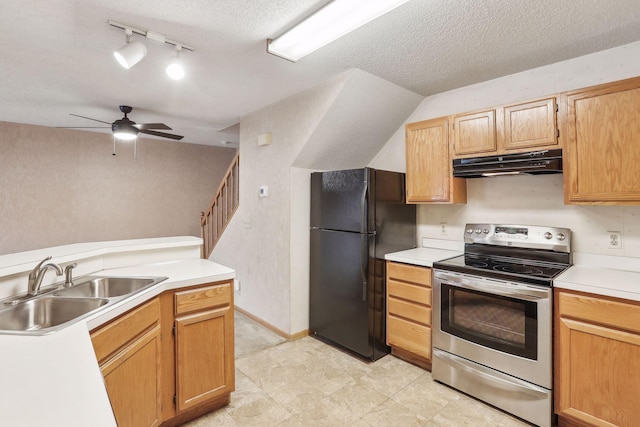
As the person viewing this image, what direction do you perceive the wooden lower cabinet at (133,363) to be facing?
facing the viewer and to the right of the viewer

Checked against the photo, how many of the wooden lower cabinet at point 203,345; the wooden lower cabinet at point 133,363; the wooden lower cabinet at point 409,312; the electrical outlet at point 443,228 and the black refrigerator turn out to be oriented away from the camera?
0

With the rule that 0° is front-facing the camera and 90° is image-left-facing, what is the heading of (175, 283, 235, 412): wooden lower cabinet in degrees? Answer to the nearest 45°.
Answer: approximately 315°

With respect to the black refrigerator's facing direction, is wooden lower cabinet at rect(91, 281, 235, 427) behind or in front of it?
in front

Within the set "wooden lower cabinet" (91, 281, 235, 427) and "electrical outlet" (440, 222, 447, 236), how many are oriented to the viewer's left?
0

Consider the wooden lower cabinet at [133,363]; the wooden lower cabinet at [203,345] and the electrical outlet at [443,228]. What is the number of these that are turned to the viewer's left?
0

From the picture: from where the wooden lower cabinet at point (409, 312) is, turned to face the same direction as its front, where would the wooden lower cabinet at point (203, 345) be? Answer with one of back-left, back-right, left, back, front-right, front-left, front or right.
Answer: front

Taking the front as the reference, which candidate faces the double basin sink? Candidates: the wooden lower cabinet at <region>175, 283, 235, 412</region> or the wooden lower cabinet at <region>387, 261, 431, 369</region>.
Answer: the wooden lower cabinet at <region>387, 261, 431, 369</region>

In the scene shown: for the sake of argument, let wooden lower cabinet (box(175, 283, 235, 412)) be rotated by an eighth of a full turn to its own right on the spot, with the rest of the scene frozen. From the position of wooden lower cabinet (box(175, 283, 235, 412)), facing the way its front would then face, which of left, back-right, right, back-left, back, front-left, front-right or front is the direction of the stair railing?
back

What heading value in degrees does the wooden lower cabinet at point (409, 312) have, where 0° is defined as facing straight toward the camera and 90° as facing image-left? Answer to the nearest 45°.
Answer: approximately 45°

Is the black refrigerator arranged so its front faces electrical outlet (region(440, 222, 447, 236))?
no

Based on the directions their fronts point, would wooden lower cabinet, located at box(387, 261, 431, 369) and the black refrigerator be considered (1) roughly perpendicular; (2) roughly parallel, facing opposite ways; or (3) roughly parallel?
roughly parallel

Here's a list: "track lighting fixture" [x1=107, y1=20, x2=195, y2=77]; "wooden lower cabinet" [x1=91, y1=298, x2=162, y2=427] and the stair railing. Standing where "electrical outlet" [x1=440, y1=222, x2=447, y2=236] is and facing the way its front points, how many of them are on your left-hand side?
0

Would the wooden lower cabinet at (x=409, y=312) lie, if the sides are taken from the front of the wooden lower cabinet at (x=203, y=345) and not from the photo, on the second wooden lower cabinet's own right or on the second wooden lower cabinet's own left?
on the second wooden lower cabinet's own left

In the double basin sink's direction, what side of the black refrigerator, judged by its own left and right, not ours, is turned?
front

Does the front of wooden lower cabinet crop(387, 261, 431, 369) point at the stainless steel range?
no

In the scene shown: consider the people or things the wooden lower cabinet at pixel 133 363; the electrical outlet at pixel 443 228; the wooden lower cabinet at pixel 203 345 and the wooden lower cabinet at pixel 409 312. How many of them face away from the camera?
0

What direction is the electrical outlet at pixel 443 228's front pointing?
toward the camera
